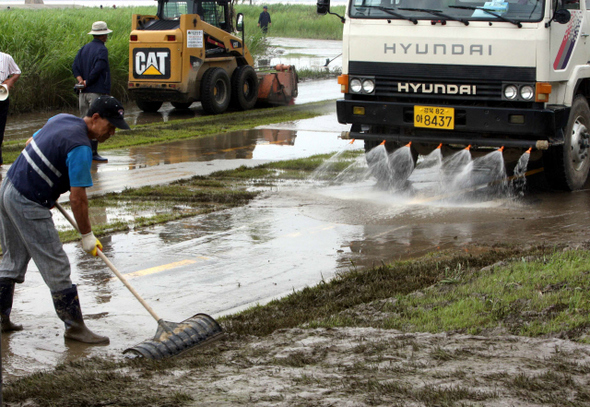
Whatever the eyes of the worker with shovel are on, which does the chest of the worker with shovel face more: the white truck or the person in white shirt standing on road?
the white truck

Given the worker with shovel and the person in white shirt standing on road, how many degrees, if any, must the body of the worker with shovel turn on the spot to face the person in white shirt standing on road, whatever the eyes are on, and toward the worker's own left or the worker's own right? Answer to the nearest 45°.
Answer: approximately 90° to the worker's own left

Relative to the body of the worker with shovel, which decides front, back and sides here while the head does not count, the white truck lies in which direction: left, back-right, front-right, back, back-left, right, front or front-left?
front-left

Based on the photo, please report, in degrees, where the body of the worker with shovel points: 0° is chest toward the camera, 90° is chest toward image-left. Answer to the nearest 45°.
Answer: approximately 270°

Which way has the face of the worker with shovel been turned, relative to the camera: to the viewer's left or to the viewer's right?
to the viewer's right
